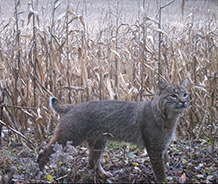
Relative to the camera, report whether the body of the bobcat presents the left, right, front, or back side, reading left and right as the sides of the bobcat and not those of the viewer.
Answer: right

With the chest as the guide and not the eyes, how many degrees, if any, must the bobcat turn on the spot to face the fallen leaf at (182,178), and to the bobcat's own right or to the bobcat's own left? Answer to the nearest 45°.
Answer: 0° — it already faces it
